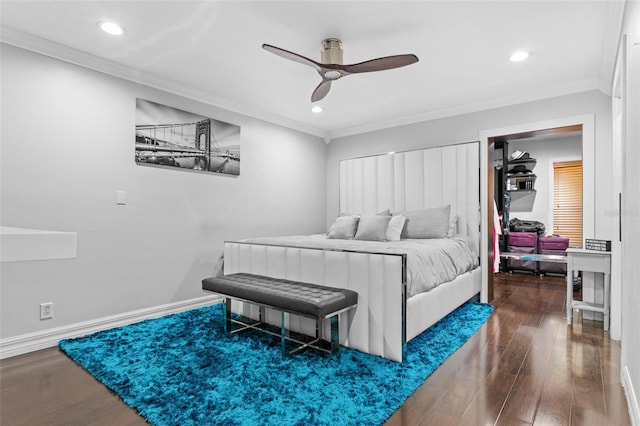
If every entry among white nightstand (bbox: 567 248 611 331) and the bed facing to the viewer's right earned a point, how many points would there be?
0

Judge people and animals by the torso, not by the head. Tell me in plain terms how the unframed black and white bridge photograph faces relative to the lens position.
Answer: facing the viewer and to the right of the viewer

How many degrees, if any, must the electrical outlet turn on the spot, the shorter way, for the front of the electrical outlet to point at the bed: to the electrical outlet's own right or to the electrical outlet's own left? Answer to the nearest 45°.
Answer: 0° — it already faces it

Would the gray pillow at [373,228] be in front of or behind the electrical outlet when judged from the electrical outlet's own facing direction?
in front

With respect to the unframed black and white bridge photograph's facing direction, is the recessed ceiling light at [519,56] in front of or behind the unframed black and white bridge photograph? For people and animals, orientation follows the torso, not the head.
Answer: in front

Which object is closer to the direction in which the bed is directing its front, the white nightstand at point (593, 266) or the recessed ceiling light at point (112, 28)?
the recessed ceiling light

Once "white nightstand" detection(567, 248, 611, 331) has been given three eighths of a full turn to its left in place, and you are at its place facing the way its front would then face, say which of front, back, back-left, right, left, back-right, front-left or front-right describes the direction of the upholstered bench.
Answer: back

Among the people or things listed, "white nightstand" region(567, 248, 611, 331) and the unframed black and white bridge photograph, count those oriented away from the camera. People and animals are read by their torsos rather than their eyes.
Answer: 0

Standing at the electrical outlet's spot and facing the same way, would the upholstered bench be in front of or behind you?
in front

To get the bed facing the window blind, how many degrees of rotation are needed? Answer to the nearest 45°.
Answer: approximately 180°
